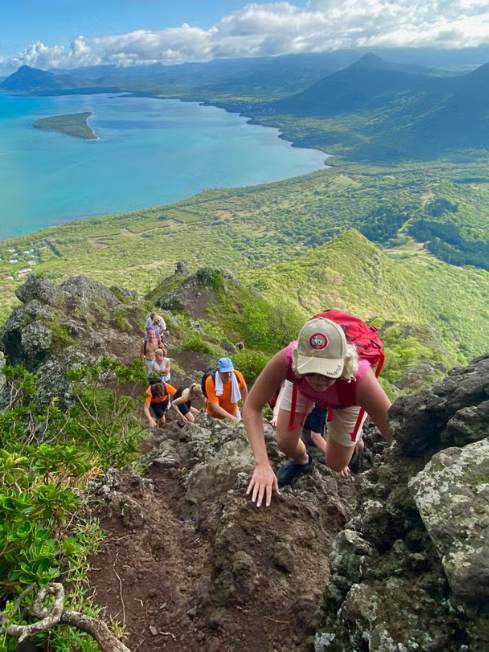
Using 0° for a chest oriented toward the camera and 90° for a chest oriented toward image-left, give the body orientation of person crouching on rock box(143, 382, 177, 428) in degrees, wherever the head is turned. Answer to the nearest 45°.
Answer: approximately 0°

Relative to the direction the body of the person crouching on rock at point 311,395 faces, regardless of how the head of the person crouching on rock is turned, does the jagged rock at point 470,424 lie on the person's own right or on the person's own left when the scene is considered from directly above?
on the person's own left

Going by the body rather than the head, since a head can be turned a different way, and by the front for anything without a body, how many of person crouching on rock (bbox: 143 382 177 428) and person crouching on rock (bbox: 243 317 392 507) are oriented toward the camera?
2

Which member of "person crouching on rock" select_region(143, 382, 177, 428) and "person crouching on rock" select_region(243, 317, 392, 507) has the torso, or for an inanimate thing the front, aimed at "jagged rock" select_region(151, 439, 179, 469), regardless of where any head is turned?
"person crouching on rock" select_region(143, 382, 177, 428)

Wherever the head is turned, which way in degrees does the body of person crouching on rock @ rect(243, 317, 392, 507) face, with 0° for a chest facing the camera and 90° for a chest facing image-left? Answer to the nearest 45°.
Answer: approximately 0°

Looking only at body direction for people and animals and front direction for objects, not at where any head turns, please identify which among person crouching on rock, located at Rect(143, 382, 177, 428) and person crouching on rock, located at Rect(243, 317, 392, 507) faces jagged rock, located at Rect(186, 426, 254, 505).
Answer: person crouching on rock, located at Rect(143, 382, 177, 428)
